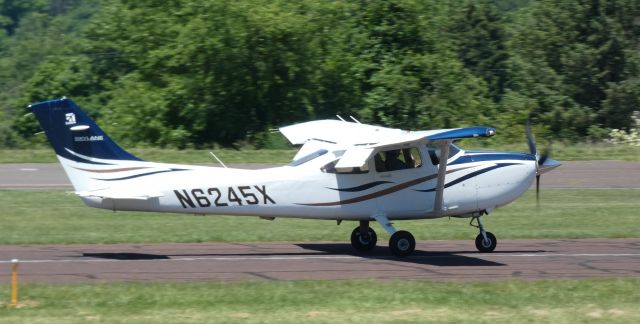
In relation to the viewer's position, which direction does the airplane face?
facing to the right of the viewer
